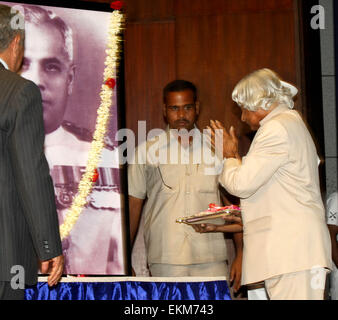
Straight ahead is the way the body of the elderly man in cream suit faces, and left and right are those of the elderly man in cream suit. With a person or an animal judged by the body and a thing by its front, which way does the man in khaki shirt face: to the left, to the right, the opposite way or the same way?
to the left

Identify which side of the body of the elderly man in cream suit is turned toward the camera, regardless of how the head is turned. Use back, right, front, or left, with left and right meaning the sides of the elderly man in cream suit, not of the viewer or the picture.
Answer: left

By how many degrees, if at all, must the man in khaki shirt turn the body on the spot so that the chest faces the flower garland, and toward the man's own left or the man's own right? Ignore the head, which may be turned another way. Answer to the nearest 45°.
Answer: approximately 45° to the man's own right

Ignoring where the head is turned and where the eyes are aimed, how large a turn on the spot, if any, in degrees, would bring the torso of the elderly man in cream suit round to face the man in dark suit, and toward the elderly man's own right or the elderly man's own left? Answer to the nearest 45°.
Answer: approximately 45° to the elderly man's own left

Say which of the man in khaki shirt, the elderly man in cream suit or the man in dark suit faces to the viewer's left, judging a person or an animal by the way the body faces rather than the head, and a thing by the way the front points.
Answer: the elderly man in cream suit

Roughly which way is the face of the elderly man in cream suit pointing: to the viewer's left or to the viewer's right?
to the viewer's left

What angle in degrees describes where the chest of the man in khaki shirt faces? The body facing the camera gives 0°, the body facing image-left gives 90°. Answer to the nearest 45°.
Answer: approximately 0°

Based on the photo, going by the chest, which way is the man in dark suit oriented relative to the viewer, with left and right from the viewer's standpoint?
facing away from the viewer and to the right of the viewer

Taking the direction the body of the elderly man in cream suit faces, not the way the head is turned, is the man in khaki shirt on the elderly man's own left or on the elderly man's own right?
on the elderly man's own right

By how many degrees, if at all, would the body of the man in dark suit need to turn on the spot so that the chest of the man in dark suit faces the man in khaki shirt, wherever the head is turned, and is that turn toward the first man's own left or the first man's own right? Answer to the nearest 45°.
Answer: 0° — they already face them

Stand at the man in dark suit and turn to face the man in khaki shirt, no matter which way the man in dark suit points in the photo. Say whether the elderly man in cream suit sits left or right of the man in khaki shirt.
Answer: right
